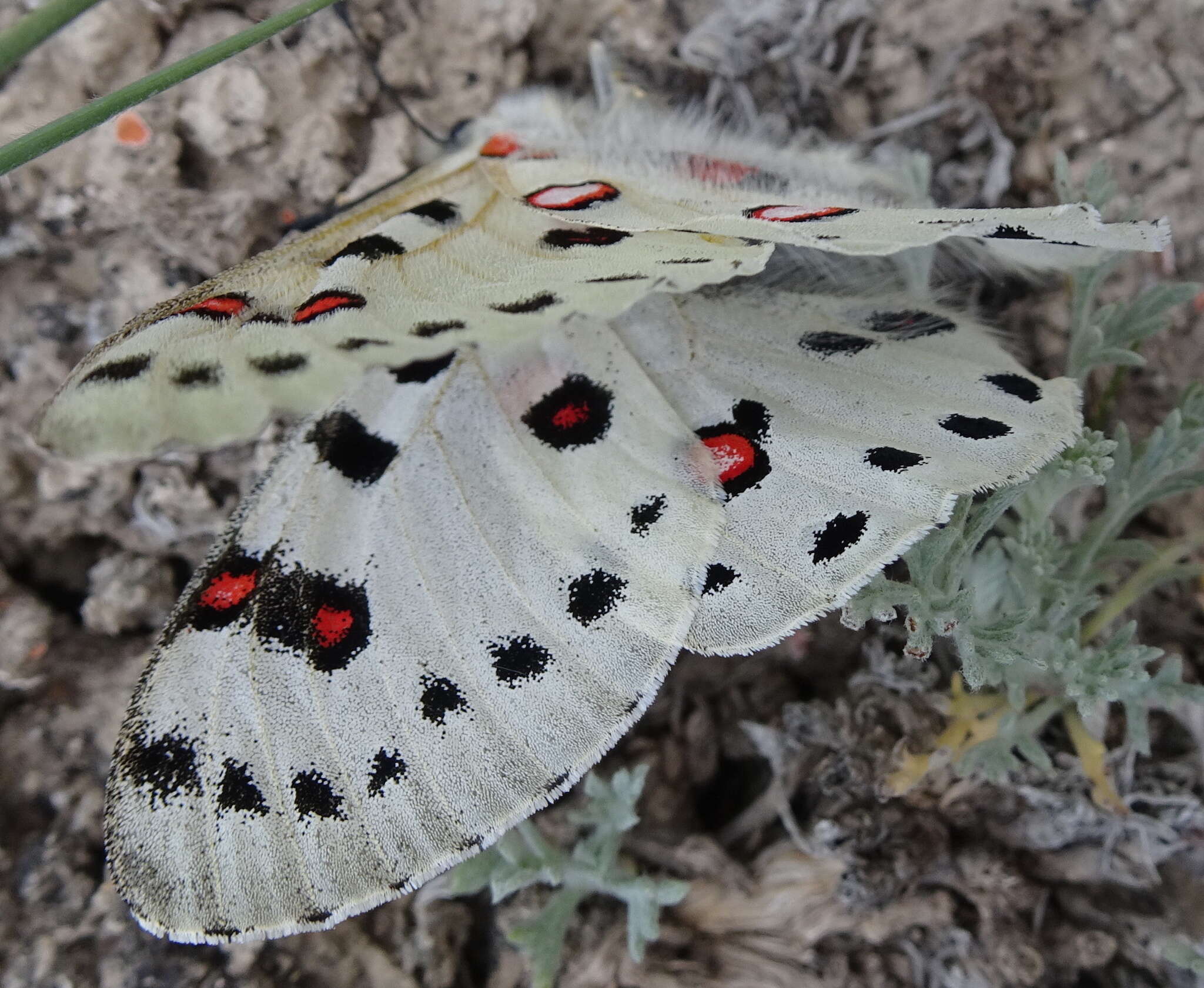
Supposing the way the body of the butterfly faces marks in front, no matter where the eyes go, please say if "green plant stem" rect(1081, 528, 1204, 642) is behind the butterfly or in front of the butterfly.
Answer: behind
